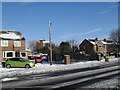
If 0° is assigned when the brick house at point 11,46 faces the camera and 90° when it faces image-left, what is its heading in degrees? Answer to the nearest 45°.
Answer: approximately 0°

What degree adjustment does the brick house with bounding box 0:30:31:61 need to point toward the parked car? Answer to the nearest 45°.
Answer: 0° — it already faces it
